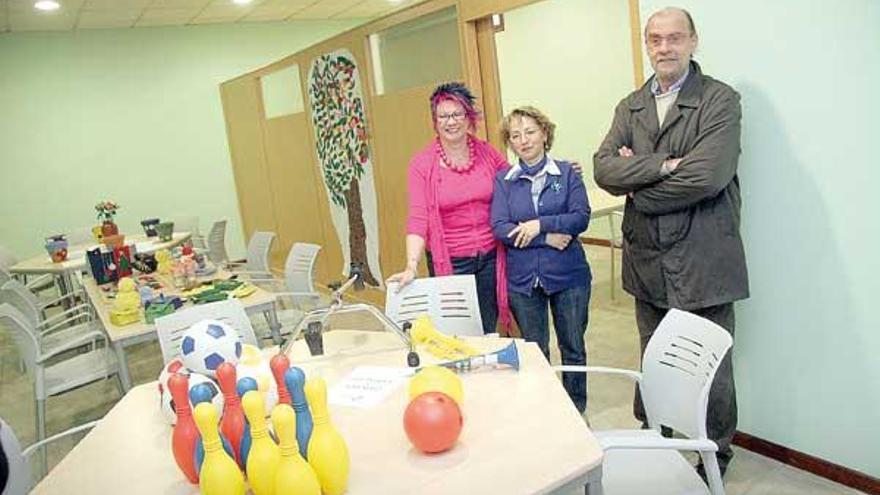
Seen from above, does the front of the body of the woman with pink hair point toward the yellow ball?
yes

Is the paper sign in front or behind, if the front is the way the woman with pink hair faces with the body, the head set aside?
in front

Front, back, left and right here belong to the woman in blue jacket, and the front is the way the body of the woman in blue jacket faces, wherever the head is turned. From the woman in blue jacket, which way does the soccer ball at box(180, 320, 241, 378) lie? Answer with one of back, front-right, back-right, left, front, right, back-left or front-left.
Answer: front-right

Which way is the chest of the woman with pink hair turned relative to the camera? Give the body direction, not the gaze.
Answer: toward the camera

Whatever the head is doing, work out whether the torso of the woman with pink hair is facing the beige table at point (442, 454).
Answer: yes

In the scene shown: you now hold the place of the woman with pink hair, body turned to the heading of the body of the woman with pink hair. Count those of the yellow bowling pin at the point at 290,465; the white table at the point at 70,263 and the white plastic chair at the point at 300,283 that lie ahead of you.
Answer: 1

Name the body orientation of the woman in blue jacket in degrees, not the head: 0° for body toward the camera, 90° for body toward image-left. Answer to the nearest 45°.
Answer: approximately 0°

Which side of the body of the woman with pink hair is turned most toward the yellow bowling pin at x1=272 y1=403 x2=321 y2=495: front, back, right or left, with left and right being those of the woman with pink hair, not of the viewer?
front

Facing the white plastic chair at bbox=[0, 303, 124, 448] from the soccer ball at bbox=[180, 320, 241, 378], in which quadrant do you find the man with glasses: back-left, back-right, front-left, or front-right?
back-right

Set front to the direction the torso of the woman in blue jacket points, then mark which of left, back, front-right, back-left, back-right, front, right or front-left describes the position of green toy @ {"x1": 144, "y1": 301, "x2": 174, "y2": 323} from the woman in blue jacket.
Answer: right

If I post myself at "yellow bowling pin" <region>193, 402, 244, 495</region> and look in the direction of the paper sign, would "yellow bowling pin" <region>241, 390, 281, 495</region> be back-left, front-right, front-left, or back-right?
front-right

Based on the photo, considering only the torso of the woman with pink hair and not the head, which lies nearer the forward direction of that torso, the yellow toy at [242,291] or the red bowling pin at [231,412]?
the red bowling pin

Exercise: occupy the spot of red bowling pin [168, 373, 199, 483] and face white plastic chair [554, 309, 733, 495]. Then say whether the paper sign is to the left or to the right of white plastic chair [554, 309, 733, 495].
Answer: left

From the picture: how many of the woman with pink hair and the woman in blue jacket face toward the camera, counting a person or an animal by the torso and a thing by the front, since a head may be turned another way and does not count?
2
